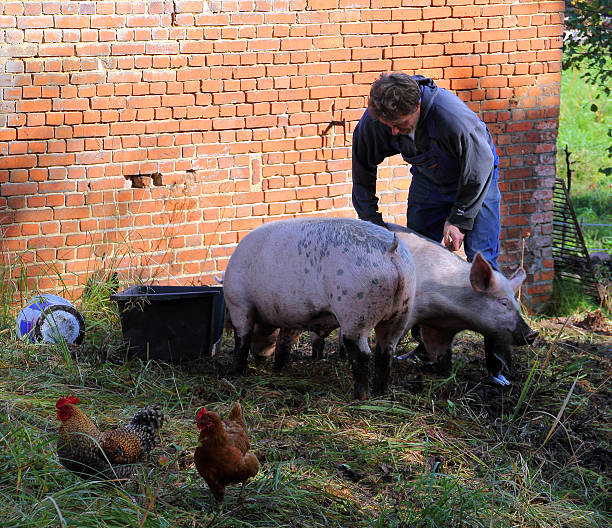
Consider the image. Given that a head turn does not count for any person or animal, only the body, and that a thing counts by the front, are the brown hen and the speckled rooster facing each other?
no

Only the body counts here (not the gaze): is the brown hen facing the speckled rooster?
no

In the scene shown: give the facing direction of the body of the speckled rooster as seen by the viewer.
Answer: to the viewer's left

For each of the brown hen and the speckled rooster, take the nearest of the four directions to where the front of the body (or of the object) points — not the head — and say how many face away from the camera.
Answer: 0

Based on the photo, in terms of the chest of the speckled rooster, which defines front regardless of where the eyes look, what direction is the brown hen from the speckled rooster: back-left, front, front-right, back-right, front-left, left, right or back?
back-left

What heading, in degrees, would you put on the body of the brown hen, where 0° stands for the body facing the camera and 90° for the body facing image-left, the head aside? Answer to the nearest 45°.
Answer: approximately 45°
